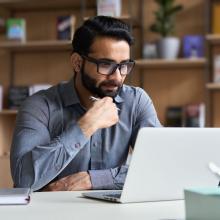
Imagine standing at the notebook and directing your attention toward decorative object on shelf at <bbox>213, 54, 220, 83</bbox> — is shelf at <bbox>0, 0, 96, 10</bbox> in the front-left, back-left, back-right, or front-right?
front-left

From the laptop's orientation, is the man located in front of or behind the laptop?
in front

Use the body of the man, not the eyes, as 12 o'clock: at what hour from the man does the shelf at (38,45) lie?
The shelf is roughly at 7 o'clock from the man.

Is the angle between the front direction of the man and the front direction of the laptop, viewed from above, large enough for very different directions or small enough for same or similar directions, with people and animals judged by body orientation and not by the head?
very different directions

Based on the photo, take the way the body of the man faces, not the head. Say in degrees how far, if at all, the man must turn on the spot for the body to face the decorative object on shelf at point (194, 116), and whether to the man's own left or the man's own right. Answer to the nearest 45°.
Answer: approximately 90° to the man's own left

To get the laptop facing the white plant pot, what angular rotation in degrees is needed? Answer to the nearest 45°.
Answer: approximately 45° to its right

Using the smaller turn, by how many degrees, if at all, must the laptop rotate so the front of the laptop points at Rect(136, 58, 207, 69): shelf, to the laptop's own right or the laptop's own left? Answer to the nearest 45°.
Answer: approximately 45° to the laptop's own right

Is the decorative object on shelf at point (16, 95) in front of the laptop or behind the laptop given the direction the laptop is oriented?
in front

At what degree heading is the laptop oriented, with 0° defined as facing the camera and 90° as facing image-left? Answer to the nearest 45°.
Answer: approximately 135°

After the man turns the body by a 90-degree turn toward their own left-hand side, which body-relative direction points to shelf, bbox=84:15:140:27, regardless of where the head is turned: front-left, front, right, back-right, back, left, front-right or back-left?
front-left

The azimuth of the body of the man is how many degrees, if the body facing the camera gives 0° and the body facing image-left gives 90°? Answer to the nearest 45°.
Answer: approximately 315°

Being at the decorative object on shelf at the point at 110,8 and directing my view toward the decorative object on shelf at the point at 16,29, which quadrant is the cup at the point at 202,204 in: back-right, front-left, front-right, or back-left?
back-left

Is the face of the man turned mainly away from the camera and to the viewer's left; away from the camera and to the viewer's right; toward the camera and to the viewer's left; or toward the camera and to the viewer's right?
toward the camera and to the viewer's right
